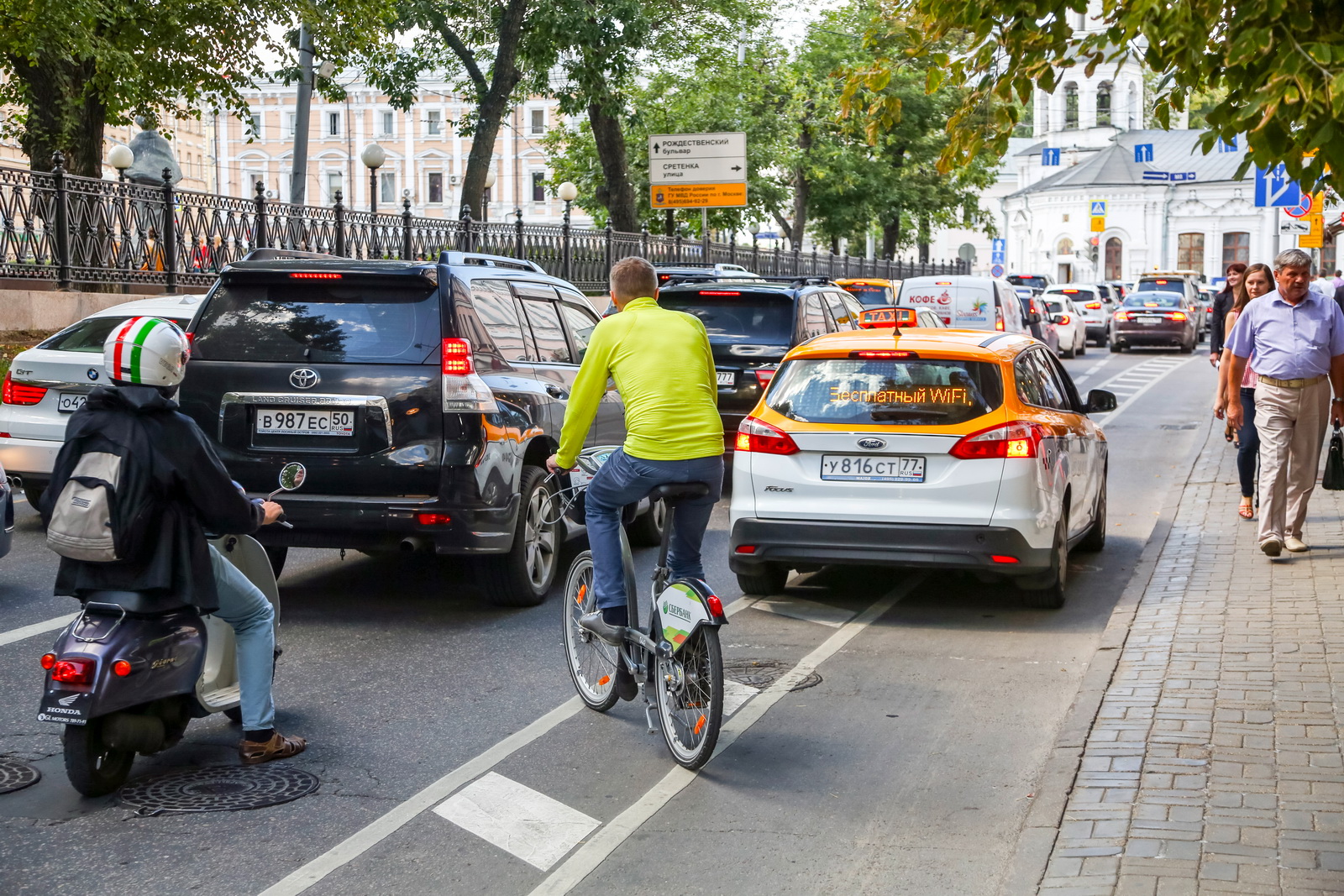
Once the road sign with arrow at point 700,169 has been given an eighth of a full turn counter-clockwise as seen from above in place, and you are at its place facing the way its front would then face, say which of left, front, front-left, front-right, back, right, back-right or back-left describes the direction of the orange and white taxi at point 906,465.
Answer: front-right

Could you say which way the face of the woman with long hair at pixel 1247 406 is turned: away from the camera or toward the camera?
toward the camera

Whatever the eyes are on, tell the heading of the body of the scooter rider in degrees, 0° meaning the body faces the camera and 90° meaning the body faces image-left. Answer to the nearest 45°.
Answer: approximately 225°

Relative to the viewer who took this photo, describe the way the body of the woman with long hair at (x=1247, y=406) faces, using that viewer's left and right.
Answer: facing the viewer

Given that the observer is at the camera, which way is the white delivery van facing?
facing away from the viewer and to the right of the viewer

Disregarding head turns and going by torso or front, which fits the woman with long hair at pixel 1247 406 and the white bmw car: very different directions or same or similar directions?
very different directions

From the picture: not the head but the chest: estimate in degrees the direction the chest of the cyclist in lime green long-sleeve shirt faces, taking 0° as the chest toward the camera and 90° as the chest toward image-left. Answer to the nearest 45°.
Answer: approximately 135°

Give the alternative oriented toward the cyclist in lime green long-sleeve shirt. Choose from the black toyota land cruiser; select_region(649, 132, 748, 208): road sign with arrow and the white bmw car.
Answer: the road sign with arrow

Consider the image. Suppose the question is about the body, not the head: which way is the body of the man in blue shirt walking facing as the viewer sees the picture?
toward the camera

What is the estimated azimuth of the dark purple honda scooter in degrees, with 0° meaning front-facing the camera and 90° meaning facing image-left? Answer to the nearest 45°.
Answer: approximately 225°

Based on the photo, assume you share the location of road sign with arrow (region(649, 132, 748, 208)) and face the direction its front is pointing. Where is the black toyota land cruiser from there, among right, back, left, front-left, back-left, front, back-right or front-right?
front

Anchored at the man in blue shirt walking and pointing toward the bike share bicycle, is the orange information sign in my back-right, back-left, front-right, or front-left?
back-right

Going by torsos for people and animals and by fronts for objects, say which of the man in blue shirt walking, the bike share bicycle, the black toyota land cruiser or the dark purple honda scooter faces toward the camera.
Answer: the man in blue shirt walking

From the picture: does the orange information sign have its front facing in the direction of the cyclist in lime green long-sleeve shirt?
yes

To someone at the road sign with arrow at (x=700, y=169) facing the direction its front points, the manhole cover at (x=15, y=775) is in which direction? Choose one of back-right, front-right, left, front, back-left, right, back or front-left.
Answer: front

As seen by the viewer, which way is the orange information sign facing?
toward the camera

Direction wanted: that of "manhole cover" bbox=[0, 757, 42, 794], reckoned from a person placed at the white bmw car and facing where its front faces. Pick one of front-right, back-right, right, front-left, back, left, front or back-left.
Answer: back-right

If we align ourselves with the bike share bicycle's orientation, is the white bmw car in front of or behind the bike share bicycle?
in front

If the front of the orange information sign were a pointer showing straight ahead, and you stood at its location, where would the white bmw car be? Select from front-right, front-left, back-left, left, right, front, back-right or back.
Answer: front
